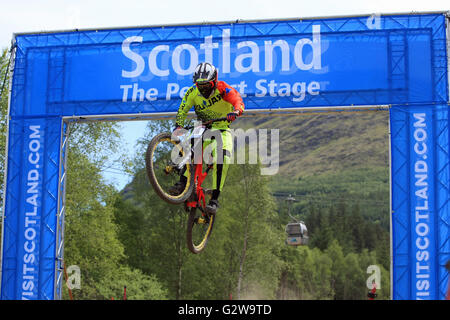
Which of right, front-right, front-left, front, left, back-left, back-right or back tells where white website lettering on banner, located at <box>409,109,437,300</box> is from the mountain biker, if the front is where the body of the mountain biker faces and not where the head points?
back-left

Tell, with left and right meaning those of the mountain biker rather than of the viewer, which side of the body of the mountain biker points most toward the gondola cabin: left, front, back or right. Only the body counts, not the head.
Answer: back

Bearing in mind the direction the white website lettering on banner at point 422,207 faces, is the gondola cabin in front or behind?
behind

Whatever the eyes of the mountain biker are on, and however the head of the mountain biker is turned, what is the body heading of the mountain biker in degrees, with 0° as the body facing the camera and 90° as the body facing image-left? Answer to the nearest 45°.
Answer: approximately 0°

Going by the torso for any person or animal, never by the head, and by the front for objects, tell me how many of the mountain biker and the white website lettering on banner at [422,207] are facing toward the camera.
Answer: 2

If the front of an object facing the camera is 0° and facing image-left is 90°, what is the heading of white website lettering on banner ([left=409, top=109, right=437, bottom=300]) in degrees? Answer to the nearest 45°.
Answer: approximately 0°

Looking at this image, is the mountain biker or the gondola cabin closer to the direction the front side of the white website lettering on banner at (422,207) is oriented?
the mountain biker
